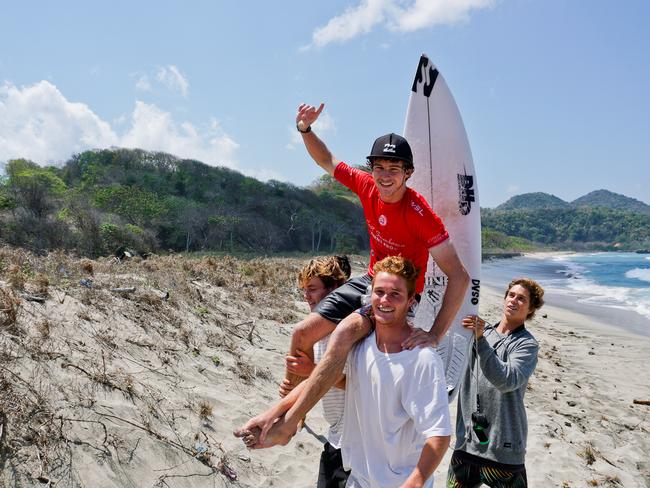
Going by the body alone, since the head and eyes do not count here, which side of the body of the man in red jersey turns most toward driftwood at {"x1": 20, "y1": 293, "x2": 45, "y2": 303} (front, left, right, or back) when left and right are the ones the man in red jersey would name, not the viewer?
right

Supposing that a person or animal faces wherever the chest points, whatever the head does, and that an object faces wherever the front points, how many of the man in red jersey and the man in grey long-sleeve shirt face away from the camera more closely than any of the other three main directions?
0

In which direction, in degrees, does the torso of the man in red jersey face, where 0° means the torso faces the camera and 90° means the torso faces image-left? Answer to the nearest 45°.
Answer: approximately 45°

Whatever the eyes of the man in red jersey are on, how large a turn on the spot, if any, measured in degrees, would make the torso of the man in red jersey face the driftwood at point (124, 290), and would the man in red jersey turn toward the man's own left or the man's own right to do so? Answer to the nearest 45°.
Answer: approximately 90° to the man's own right

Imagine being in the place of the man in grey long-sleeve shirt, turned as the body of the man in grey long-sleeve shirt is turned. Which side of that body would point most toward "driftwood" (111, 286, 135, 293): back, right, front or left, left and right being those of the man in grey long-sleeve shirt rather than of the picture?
right
